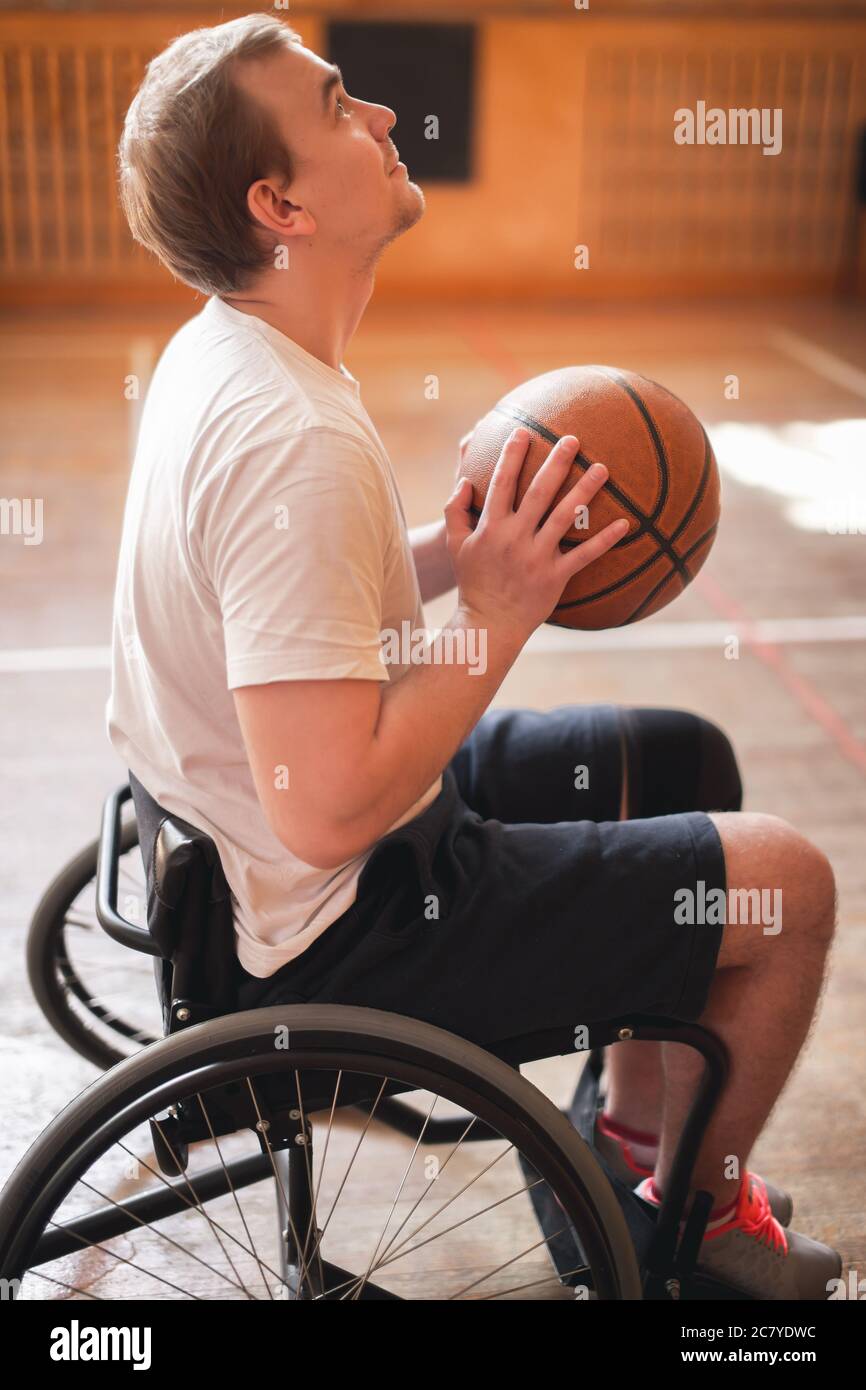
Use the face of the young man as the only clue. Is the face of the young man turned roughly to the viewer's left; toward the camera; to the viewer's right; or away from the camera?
to the viewer's right

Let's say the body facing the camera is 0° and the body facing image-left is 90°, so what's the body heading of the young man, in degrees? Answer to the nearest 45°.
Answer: approximately 270°

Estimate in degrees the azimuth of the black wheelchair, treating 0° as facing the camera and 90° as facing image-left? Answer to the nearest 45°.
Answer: approximately 270°
